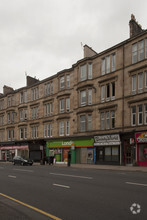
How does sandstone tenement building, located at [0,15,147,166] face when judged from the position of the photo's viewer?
facing the viewer and to the left of the viewer
